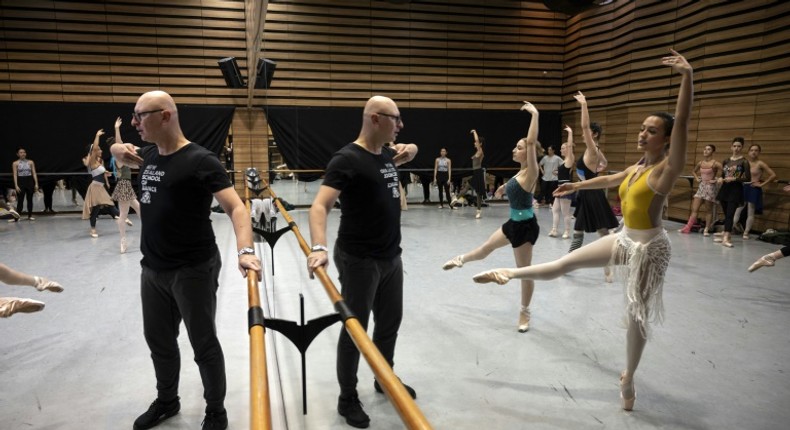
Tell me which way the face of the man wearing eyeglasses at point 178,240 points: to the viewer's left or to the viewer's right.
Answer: to the viewer's left

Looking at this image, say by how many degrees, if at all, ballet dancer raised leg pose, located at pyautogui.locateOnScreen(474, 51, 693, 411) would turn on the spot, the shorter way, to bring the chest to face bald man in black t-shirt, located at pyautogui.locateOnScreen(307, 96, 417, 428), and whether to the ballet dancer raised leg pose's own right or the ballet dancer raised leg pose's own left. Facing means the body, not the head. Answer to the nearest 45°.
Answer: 0° — they already face them

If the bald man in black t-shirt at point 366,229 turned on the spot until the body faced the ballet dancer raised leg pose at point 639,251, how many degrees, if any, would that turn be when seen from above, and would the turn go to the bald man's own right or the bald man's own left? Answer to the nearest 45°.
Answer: approximately 45° to the bald man's own left

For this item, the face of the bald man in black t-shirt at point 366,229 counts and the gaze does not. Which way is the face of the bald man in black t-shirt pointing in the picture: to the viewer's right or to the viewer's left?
to the viewer's right

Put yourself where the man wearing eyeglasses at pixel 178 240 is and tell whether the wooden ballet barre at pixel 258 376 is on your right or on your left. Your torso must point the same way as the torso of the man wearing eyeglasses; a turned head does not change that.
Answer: on your left

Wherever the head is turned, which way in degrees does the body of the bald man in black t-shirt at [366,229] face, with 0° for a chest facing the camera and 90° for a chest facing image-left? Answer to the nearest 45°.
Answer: approximately 315°

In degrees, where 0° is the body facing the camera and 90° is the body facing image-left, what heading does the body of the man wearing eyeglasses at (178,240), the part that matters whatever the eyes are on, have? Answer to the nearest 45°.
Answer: approximately 45°
